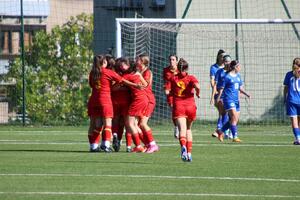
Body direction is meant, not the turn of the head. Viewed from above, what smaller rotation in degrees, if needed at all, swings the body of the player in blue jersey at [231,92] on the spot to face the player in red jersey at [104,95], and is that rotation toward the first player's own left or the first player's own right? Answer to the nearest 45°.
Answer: approximately 90° to the first player's own right

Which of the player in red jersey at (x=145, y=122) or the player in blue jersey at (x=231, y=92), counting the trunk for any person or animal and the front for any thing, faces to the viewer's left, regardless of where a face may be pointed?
the player in red jersey

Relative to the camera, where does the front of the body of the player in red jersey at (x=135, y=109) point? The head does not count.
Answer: to the viewer's left

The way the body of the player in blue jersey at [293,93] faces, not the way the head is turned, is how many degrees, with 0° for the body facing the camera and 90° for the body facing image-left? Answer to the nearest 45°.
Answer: approximately 0°

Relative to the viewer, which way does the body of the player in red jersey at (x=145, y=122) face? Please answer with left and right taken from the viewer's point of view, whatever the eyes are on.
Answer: facing to the left of the viewer
